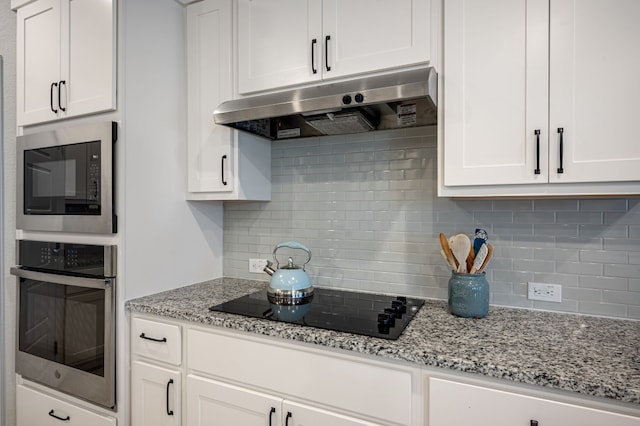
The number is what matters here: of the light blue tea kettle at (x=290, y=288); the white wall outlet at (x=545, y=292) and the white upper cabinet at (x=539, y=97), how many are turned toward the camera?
2

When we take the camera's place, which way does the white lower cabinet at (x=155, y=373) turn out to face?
facing the viewer and to the left of the viewer

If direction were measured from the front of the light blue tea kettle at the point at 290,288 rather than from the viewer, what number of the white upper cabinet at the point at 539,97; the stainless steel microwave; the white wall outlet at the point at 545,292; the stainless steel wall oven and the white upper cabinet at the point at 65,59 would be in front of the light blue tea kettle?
3

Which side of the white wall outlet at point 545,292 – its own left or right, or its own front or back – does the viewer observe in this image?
front

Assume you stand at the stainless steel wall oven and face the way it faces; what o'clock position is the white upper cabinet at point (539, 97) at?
The white upper cabinet is roughly at 9 o'clock from the stainless steel wall oven.

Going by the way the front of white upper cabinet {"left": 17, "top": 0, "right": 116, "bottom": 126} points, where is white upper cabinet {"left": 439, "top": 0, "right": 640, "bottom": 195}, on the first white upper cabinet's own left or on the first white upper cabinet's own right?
on the first white upper cabinet's own left

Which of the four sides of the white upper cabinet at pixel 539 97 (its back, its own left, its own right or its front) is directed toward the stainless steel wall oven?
right

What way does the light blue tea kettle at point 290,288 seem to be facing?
to the viewer's left

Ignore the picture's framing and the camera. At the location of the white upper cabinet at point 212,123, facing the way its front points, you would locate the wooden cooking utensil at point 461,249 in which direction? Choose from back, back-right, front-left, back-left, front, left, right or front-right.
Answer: left

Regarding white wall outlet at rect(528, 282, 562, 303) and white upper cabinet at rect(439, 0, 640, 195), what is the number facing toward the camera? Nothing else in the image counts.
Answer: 2
